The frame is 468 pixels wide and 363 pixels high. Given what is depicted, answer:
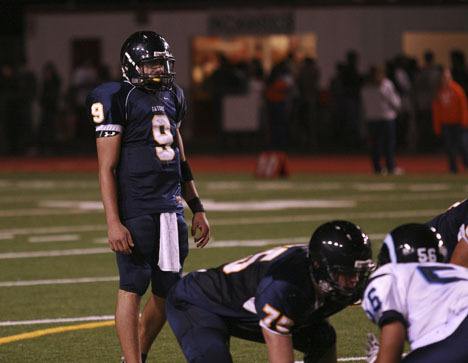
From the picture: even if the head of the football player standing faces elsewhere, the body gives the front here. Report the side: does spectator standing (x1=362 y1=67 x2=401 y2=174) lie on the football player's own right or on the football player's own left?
on the football player's own left

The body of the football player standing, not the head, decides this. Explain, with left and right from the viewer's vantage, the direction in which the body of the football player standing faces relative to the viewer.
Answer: facing the viewer and to the right of the viewer

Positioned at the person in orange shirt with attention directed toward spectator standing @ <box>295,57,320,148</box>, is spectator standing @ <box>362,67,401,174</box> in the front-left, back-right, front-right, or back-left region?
front-left

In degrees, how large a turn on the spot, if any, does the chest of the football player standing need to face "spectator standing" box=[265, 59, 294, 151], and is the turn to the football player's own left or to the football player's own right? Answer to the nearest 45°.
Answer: approximately 135° to the football player's own left

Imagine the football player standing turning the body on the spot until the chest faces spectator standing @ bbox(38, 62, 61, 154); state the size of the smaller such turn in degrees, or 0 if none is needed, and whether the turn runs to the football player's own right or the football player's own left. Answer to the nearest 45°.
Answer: approximately 135° to the football player's own left

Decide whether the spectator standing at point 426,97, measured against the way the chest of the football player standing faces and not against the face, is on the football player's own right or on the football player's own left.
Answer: on the football player's own left

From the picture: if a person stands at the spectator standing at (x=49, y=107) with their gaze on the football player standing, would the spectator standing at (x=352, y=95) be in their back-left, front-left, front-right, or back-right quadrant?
front-left

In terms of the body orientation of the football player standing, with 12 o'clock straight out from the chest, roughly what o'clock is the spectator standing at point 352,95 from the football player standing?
The spectator standing is roughly at 8 o'clock from the football player standing.

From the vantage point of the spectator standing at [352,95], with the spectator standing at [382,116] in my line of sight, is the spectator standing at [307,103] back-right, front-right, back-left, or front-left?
back-right
